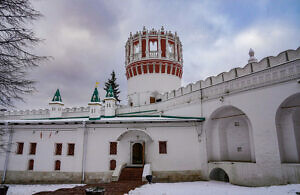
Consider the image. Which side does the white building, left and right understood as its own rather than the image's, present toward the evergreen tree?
back

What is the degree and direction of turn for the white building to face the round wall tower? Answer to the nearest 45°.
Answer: approximately 180°

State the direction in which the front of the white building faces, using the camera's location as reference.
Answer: facing the viewer
